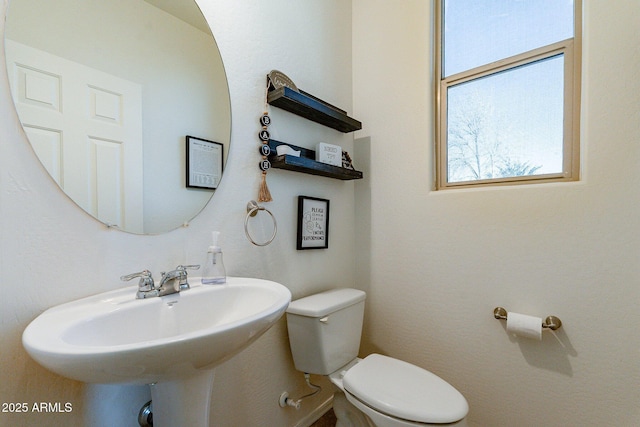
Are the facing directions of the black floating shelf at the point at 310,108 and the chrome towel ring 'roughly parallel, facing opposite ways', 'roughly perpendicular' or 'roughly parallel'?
roughly parallel

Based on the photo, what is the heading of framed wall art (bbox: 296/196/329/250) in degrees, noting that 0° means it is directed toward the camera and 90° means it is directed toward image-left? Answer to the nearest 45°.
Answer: approximately 315°

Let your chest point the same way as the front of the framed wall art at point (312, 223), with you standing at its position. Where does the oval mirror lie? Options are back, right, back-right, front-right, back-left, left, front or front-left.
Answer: right

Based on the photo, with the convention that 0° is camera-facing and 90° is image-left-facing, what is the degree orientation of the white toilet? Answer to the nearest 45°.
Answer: approximately 315°

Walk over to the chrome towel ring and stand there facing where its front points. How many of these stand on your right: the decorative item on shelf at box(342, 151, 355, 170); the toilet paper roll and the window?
0

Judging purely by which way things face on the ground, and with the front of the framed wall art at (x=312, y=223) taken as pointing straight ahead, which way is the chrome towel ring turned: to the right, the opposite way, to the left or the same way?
the same way

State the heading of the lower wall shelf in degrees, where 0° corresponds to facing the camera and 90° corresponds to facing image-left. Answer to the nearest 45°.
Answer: approximately 315°

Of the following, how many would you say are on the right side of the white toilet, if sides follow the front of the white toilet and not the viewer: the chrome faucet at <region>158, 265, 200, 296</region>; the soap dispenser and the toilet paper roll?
2

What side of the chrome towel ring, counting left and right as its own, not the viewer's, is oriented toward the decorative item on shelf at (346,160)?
left

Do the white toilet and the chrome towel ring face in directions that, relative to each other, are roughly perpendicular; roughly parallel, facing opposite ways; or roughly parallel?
roughly parallel

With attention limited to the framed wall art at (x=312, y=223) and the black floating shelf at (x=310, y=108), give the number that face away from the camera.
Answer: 0

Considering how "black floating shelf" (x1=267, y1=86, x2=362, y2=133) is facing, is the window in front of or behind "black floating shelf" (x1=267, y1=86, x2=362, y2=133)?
in front

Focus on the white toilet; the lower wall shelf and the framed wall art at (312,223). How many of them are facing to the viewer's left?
0

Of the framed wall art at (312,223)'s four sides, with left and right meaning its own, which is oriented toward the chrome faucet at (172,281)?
right

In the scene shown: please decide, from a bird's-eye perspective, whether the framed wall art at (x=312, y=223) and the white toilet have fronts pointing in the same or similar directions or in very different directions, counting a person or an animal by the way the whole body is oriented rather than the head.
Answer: same or similar directions

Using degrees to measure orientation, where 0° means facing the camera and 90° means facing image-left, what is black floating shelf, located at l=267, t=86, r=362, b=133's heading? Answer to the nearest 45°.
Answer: approximately 315°

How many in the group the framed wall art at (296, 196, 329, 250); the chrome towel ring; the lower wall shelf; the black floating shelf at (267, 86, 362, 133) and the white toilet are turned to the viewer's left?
0

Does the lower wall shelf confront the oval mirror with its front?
no

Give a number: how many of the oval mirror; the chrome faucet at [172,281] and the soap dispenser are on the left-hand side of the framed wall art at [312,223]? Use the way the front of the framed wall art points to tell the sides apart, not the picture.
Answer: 0
